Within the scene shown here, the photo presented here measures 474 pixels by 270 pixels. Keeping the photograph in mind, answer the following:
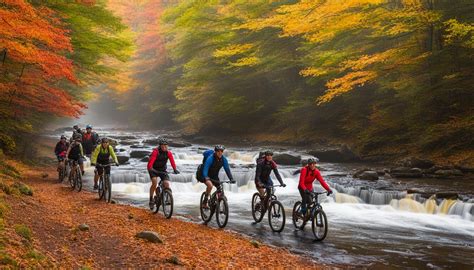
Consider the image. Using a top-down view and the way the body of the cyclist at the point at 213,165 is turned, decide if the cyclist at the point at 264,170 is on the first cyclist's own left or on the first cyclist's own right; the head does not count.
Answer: on the first cyclist's own left

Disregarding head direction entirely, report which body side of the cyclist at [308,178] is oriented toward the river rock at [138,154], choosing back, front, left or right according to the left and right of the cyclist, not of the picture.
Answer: back

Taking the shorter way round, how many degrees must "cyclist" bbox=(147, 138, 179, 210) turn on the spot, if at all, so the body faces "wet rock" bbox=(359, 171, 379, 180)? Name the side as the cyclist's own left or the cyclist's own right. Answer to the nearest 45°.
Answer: approximately 90° to the cyclist's own left

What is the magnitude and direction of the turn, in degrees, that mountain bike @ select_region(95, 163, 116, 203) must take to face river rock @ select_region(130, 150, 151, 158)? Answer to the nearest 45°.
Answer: approximately 180°

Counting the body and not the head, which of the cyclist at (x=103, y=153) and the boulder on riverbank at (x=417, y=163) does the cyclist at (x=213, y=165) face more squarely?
the boulder on riverbank

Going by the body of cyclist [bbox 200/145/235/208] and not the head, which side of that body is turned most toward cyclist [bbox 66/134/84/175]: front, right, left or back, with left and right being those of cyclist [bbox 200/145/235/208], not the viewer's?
back

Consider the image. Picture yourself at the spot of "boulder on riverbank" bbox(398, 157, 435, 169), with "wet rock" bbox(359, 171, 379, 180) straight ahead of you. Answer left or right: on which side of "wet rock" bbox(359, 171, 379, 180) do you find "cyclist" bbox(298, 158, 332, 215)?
left

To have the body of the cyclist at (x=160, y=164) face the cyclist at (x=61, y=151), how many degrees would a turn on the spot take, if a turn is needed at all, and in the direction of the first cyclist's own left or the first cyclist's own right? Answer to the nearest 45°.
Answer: approximately 180°

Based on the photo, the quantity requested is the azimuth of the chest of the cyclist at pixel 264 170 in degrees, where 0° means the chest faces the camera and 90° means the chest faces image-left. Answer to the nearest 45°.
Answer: approximately 315°

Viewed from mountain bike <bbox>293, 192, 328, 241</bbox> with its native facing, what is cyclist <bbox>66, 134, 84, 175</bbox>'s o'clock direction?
The cyclist is roughly at 5 o'clock from the mountain bike.

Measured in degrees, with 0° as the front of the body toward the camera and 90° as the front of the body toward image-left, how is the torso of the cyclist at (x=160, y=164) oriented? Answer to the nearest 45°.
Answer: approximately 315°

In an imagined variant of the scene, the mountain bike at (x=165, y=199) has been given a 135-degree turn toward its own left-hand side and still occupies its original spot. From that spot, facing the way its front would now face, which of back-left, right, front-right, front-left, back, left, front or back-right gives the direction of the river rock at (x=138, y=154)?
front
